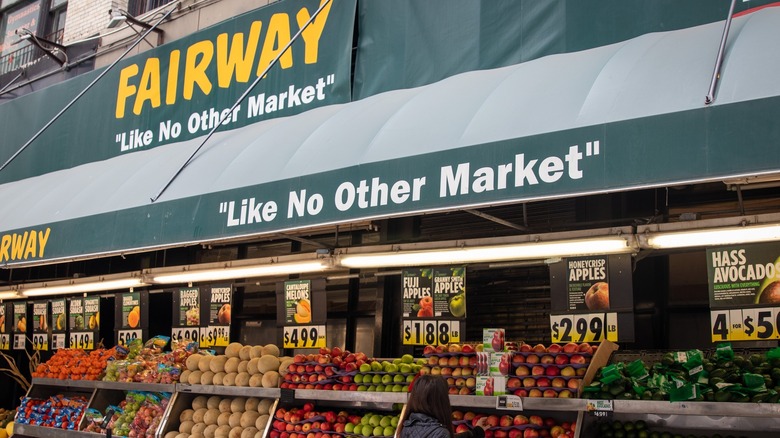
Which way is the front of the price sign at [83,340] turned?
toward the camera

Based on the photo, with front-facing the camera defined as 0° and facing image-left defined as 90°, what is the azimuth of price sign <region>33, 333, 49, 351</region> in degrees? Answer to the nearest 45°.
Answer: approximately 0°

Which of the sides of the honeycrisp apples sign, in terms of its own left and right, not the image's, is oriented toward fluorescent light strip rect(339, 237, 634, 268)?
right

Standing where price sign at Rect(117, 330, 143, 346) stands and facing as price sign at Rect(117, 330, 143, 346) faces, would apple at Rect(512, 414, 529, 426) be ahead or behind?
ahead

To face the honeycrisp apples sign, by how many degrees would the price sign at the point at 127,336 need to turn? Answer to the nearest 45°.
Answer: approximately 45° to its left

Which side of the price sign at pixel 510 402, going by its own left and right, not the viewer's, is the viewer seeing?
front

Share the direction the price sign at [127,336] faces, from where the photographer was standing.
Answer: facing the viewer
